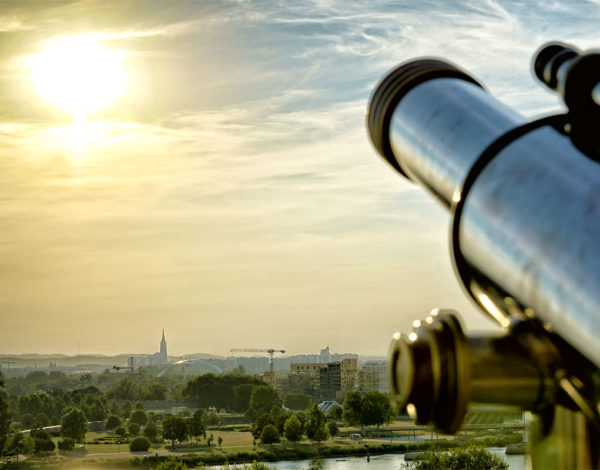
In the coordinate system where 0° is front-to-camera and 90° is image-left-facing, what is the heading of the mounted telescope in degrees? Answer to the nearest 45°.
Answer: approximately 135°
